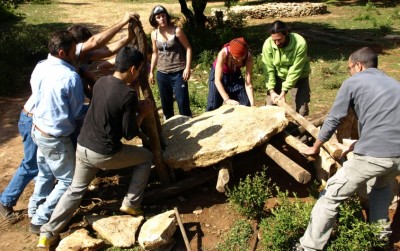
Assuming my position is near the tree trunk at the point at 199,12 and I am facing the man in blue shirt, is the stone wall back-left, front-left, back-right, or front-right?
back-left

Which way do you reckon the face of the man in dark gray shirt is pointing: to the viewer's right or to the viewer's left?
to the viewer's left

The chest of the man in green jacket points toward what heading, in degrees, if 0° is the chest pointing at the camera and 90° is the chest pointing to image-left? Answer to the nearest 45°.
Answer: approximately 45°

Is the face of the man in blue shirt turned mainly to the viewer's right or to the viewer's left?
to the viewer's right

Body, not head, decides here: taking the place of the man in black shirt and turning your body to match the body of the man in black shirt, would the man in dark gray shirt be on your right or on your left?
on your right

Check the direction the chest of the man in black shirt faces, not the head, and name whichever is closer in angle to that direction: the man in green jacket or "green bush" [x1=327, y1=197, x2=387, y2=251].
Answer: the man in green jacket

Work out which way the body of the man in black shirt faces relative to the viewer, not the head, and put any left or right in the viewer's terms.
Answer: facing away from the viewer and to the right of the viewer

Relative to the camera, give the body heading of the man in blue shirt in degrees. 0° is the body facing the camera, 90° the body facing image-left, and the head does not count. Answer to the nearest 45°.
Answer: approximately 225°

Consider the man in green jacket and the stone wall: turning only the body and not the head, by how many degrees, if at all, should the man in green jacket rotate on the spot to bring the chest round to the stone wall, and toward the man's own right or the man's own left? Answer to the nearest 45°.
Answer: approximately 135° to the man's own right

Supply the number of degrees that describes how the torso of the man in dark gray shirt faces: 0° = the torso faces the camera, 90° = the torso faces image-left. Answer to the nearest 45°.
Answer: approximately 135°

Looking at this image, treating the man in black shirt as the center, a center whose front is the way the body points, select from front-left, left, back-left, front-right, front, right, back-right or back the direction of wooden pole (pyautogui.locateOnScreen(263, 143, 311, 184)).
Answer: front-right

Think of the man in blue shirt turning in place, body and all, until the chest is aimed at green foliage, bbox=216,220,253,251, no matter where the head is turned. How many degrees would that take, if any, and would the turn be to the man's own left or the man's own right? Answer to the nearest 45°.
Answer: approximately 90° to the man's own right

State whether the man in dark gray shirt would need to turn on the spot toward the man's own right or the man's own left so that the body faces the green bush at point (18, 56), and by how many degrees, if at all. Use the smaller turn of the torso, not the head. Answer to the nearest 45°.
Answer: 0° — they already face it
